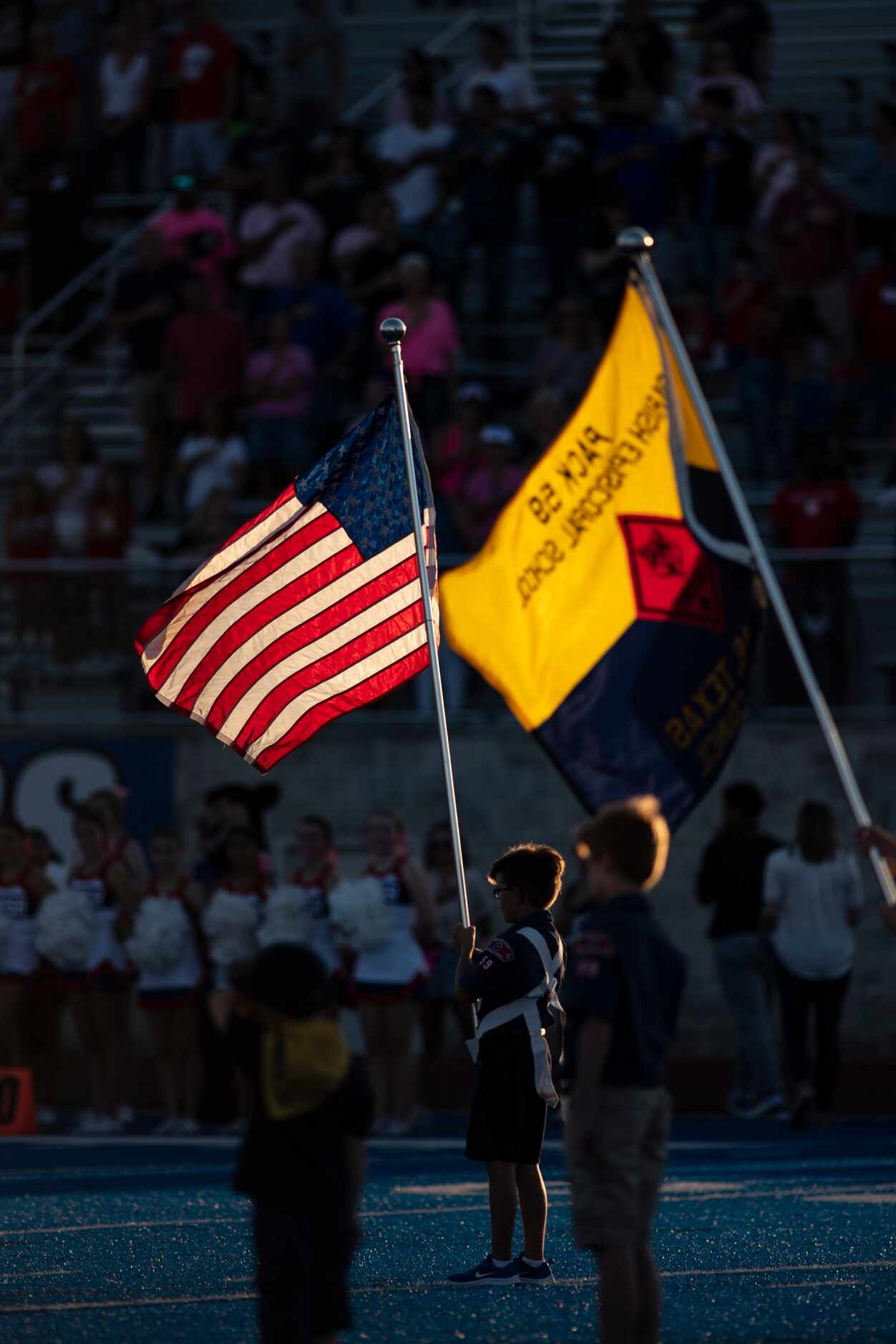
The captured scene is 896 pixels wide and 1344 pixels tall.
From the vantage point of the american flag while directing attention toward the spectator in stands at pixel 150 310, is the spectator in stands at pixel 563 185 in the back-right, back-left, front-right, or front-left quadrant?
front-right

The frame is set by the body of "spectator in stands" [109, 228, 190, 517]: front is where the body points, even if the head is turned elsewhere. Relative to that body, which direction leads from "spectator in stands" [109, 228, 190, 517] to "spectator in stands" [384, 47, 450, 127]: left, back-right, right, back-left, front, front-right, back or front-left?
left

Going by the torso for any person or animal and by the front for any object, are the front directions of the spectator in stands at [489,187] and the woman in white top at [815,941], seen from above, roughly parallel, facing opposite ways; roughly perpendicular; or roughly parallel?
roughly parallel, facing opposite ways

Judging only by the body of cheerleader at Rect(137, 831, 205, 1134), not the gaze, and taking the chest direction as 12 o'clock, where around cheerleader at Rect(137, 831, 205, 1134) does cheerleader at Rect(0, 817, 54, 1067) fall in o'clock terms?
cheerleader at Rect(0, 817, 54, 1067) is roughly at 2 o'clock from cheerleader at Rect(137, 831, 205, 1134).

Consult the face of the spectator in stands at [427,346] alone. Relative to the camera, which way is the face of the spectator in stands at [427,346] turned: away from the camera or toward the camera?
toward the camera

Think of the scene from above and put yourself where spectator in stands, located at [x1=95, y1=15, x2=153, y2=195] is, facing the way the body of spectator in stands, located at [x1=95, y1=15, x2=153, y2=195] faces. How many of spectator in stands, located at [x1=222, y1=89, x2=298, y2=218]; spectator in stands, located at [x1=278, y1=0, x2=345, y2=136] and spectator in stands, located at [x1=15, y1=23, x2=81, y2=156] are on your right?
1

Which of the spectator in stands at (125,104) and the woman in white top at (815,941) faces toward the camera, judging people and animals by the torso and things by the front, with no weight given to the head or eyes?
the spectator in stands

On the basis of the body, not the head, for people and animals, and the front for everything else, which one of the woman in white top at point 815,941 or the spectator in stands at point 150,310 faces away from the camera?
the woman in white top

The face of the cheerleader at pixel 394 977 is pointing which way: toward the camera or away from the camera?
toward the camera

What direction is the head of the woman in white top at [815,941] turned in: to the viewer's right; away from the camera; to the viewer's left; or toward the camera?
away from the camera

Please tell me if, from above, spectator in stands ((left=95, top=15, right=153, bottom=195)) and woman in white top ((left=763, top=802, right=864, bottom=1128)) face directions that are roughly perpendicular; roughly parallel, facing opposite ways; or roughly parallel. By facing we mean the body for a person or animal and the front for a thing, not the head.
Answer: roughly parallel, facing opposite ways

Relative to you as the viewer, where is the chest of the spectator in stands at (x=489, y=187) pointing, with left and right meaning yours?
facing the viewer

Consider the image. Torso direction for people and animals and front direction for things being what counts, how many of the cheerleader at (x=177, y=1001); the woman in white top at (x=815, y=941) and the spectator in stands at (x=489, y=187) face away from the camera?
1

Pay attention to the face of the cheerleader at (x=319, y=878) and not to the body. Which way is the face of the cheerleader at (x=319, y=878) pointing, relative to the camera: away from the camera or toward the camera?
toward the camera

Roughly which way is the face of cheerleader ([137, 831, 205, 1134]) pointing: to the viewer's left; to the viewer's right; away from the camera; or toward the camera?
toward the camera

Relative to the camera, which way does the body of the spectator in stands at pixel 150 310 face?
toward the camera

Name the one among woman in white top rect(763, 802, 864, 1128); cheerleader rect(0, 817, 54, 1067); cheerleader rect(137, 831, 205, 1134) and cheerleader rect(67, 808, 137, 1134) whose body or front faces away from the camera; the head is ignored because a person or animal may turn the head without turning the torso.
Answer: the woman in white top
